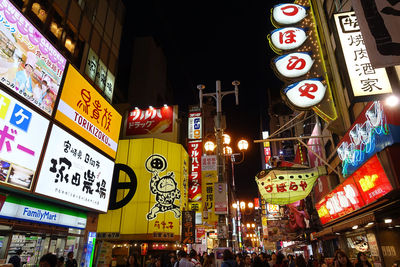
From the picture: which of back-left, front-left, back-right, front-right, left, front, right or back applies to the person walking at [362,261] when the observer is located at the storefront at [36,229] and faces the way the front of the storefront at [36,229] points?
front

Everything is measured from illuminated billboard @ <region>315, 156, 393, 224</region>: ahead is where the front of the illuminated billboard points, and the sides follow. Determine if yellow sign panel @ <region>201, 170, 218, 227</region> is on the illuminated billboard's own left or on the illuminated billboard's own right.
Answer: on the illuminated billboard's own right

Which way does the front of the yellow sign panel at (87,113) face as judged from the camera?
facing the viewer and to the right of the viewer

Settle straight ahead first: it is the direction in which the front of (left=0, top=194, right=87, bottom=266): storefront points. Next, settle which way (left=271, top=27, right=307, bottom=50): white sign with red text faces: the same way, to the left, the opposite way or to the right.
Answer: to the right

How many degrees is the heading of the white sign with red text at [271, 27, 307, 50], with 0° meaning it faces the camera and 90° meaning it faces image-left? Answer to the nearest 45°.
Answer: approximately 0°

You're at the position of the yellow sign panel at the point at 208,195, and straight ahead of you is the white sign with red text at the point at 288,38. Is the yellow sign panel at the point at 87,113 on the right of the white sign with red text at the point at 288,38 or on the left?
right

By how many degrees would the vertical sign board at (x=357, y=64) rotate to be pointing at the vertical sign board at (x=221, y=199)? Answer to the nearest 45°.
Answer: approximately 135° to its right

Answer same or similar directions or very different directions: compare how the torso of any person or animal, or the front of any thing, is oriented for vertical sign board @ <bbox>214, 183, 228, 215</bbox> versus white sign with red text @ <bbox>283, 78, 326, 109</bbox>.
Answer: same or similar directions

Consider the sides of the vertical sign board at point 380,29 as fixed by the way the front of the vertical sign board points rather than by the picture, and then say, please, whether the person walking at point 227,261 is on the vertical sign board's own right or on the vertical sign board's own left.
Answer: on the vertical sign board's own right

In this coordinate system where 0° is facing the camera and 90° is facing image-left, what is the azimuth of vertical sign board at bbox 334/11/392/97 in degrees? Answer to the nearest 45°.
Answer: approximately 0°

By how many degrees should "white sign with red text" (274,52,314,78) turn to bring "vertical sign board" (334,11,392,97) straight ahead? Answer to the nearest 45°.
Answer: approximately 45° to its left

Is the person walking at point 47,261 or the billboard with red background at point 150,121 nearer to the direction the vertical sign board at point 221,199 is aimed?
the person walking

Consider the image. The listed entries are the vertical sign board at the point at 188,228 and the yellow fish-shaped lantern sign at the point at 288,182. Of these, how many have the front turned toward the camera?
2

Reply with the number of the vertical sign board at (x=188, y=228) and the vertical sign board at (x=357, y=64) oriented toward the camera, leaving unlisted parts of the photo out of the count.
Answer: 2

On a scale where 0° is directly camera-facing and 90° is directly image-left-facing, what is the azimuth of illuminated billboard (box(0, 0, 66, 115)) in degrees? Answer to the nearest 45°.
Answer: approximately 315°

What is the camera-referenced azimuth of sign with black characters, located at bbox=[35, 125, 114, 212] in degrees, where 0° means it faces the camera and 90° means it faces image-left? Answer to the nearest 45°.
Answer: approximately 315°

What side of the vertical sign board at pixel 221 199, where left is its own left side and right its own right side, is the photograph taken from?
front
